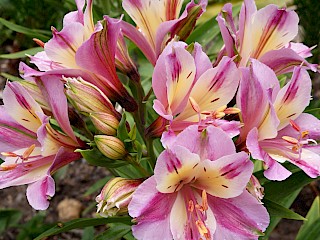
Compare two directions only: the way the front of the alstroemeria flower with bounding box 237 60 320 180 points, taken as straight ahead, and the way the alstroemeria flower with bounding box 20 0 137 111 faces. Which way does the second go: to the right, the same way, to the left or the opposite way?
to the right

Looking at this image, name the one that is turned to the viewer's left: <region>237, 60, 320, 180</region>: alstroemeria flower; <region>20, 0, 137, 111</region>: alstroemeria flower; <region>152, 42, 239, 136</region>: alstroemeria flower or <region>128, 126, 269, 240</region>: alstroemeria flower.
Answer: <region>20, 0, 137, 111</region>: alstroemeria flower

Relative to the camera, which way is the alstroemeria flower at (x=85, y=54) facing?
to the viewer's left

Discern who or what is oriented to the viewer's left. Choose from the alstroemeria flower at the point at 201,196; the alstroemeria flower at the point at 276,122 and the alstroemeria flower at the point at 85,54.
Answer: the alstroemeria flower at the point at 85,54

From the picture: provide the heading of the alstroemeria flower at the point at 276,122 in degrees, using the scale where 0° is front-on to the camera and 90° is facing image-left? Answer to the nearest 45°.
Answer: approximately 315°
